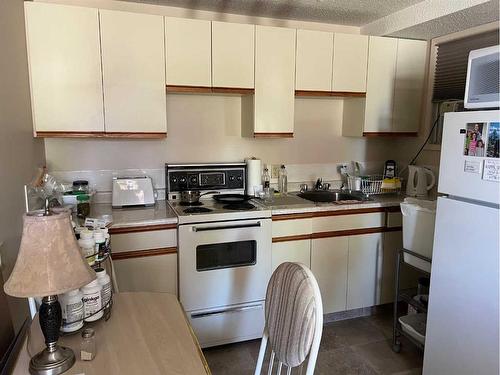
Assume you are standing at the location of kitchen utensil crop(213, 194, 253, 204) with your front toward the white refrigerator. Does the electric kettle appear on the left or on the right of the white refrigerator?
left

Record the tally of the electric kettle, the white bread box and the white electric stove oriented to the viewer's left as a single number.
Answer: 1

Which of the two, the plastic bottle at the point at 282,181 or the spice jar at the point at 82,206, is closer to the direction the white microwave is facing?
the spice jar

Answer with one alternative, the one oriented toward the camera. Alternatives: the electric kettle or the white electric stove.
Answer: the white electric stove

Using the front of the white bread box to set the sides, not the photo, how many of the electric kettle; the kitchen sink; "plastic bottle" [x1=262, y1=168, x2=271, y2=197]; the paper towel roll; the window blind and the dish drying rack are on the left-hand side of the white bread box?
6

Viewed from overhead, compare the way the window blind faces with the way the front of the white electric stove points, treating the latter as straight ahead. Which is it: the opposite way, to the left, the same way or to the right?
to the right

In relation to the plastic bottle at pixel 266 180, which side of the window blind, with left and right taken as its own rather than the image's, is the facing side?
front

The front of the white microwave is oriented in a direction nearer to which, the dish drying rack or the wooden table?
the wooden table

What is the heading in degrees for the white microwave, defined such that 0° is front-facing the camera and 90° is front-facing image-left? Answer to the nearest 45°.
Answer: approximately 45°

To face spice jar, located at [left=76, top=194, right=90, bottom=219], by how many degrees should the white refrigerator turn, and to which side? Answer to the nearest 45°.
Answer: approximately 45° to its right

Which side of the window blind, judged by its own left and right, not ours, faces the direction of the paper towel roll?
front

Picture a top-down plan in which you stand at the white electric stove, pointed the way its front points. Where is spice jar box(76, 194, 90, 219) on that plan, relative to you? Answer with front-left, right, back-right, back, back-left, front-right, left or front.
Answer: right

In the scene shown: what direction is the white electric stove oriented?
toward the camera

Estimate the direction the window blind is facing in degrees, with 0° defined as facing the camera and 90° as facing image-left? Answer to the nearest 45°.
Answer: approximately 45°

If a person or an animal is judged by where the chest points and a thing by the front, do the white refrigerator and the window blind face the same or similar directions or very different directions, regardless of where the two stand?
same or similar directions

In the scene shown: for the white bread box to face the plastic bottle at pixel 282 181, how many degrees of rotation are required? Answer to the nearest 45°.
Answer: approximately 90° to its left

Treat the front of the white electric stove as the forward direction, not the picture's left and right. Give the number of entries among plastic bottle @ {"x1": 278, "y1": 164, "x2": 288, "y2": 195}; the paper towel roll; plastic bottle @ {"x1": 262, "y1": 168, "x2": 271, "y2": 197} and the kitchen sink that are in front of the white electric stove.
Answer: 0

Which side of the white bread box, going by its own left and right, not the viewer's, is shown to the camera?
front

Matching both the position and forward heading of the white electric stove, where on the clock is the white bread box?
The white bread box is roughly at 4 o'clock from the white electric stove.

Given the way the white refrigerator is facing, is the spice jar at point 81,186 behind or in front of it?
in front
